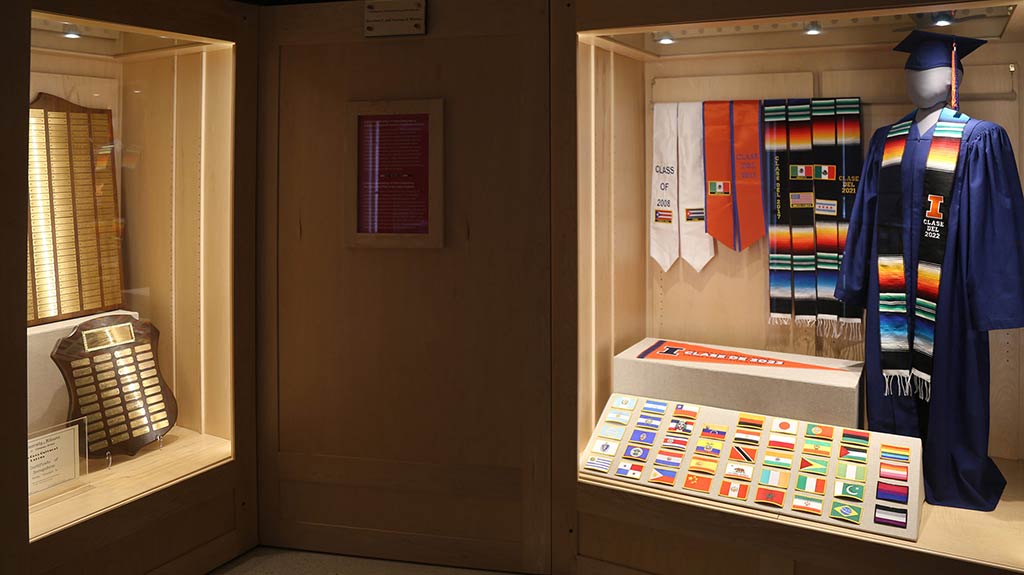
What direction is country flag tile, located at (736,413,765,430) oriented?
toward the camera

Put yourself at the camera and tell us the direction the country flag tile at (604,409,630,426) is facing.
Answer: facing the viewer

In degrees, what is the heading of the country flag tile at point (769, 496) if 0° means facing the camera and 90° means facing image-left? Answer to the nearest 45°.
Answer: approximately 0°

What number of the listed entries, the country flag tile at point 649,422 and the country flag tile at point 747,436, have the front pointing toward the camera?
2

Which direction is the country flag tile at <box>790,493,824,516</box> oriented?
toward the camera

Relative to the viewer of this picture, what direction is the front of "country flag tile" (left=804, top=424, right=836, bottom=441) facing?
facing the viewer and to the left of the viewer

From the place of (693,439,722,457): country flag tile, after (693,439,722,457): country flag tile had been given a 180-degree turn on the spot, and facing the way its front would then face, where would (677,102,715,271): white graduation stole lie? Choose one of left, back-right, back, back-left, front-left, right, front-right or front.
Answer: front

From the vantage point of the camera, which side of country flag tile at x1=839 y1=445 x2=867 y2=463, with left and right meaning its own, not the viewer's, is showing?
front

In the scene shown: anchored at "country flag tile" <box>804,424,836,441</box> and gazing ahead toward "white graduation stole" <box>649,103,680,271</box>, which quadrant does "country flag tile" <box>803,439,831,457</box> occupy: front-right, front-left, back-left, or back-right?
back-left
